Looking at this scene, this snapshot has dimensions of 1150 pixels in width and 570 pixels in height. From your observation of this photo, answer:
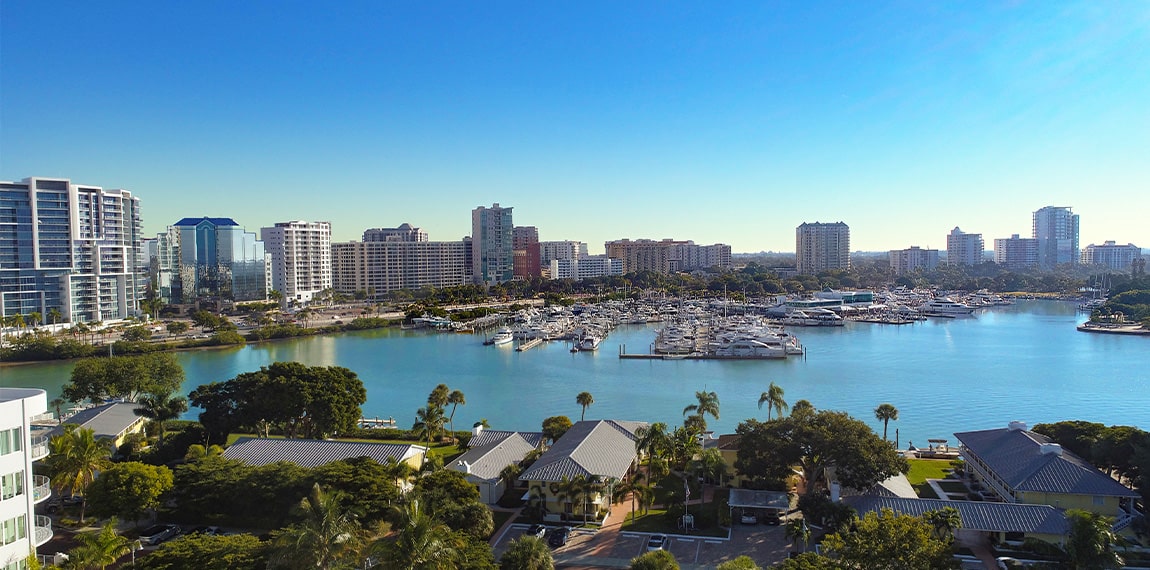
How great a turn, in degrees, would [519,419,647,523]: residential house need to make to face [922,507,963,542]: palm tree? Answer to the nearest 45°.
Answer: approximately 45° to its left

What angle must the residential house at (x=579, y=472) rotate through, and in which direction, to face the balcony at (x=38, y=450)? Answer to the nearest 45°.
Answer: approximately 45° to its right

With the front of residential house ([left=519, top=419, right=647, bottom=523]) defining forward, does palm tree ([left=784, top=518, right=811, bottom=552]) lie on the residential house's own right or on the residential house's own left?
on the residential house's own left

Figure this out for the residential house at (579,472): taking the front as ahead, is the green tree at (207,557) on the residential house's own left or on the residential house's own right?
on the residential house's own right

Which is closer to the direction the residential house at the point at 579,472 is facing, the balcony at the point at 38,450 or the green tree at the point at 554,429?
the balcony

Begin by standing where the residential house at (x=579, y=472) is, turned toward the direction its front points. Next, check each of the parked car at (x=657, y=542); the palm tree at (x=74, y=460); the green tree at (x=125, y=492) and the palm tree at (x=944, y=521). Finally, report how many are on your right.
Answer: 2

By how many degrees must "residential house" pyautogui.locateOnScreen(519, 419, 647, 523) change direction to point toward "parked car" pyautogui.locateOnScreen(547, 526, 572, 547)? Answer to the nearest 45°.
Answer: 0° — it already faces it

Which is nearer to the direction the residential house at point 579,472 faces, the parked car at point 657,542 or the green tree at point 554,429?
the parked car

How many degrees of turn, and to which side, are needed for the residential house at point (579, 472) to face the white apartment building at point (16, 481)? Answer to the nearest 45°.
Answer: approximately 45° to its right

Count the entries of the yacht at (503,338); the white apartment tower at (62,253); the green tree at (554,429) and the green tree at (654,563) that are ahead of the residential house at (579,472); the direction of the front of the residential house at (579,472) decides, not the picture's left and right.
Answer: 1

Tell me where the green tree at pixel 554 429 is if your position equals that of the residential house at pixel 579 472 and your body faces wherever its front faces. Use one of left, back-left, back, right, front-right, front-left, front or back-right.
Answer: back

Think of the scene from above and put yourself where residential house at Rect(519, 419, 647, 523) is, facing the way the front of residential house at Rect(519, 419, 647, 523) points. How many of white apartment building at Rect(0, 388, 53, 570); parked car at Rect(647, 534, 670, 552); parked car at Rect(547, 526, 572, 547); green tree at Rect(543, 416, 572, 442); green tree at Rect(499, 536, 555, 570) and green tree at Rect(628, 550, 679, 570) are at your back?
1

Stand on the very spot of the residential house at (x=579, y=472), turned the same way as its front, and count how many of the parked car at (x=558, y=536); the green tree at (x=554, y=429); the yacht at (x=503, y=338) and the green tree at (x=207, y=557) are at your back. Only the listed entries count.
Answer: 2

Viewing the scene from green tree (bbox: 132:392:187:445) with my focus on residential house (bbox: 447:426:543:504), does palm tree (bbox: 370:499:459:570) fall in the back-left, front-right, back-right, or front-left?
front-right

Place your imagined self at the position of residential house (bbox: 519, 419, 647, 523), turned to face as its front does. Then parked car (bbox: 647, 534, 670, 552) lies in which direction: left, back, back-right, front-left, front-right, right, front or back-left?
front-left

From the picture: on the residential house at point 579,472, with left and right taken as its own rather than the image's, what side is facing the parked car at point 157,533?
right

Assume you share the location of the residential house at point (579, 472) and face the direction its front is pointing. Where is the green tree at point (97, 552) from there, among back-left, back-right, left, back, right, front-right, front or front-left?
front-right

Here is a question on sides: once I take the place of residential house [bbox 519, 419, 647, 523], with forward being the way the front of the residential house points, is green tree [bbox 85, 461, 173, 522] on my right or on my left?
on my right

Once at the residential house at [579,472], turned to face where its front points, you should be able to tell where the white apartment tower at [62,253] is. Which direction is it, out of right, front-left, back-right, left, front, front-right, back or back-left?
back-right

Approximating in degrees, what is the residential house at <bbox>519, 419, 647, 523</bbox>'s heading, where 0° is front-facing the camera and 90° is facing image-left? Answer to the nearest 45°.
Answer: approximately 0°
